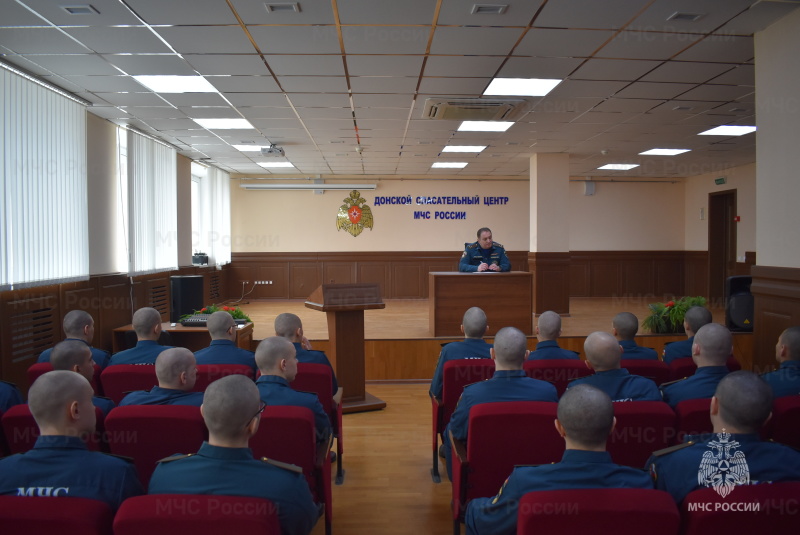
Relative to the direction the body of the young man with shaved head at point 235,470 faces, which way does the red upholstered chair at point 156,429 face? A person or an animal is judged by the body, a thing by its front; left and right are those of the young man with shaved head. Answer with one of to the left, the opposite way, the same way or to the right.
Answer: the same way

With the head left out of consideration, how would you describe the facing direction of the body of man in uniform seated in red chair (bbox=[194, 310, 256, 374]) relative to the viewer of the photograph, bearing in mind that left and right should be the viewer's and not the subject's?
facing away from the viewer

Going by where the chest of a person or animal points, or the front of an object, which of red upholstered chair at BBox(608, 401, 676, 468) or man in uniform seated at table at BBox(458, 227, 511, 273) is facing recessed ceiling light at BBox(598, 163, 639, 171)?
the red upholstered chair

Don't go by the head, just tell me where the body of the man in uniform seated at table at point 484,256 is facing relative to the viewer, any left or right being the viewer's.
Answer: facing the viewer

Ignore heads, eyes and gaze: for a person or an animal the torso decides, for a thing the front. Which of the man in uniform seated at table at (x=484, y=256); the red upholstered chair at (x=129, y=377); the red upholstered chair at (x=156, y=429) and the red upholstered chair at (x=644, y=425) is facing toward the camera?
the man in uniform seated at table

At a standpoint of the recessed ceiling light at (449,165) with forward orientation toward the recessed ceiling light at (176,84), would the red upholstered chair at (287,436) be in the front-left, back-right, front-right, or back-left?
front-left

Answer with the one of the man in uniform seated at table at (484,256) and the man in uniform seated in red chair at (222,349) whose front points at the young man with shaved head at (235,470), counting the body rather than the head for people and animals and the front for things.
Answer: the man in uniform seated at table at (484,256)

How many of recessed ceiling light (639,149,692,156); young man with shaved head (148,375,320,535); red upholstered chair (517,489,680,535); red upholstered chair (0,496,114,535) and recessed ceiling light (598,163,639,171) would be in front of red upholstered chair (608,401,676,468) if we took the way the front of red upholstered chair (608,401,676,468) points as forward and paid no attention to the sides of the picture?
2

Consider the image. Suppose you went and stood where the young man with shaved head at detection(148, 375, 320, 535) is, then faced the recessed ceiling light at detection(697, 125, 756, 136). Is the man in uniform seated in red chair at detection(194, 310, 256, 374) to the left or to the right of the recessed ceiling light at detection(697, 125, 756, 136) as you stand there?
left

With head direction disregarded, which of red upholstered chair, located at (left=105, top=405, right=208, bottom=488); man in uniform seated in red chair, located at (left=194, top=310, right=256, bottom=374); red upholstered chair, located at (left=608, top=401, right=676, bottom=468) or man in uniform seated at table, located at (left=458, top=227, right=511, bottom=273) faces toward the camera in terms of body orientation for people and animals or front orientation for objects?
man in uniform seated at table, located at (left=458, top=227, right=511, bottom=273)

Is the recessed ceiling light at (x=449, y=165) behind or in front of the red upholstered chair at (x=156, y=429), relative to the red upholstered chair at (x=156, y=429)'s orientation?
in front

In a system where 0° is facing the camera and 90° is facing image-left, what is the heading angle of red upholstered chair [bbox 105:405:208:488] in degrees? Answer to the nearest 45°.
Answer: approximately 180°

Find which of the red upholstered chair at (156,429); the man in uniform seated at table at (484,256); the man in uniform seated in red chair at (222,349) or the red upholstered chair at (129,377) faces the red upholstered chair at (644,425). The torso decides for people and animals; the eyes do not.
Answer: the man in uniform seated at table at (484,256)

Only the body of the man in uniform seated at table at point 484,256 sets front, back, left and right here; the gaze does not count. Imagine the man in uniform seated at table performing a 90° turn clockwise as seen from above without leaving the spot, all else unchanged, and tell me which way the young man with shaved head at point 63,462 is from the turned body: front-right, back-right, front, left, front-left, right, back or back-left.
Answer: left

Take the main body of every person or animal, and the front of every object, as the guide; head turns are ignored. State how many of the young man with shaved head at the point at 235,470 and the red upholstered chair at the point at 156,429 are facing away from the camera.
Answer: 2

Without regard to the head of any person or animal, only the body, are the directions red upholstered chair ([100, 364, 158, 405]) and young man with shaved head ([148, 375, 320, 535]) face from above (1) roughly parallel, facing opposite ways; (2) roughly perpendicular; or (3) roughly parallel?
roughly parallel

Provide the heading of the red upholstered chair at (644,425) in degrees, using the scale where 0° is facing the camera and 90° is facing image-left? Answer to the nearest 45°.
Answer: approximately 180°

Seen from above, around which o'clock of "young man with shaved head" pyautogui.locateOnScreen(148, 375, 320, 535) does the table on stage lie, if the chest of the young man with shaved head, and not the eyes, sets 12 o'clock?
The table on stage is roughly at 1 o'clock from the young man with shaved head.

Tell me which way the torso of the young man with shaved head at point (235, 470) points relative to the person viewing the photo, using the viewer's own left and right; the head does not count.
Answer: facing away from the viewer
